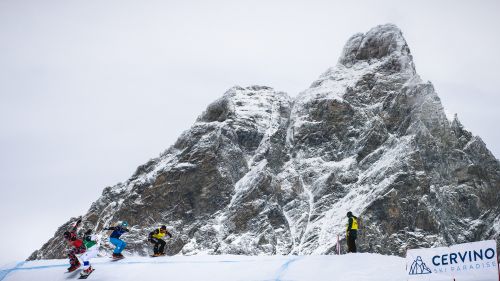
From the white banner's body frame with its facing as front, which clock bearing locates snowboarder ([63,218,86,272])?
The snowboarder is roughly at 3 o'clock from the white banner.

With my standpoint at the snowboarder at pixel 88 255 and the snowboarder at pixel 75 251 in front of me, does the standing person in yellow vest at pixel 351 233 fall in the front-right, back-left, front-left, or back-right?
back-right

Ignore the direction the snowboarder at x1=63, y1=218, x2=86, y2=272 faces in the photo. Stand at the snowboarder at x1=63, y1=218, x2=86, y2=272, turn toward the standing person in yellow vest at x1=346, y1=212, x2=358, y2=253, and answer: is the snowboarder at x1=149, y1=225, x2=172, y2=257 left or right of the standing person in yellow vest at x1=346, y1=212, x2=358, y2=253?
left

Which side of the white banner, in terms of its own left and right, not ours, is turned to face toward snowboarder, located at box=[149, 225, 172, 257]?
right

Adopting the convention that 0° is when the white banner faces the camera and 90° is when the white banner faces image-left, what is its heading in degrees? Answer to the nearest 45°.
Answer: approximately 0°
